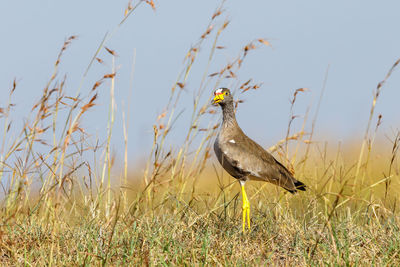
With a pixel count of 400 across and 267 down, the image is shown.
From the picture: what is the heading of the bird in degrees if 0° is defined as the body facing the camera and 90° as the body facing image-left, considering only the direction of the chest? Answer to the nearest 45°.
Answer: approximately 90°
